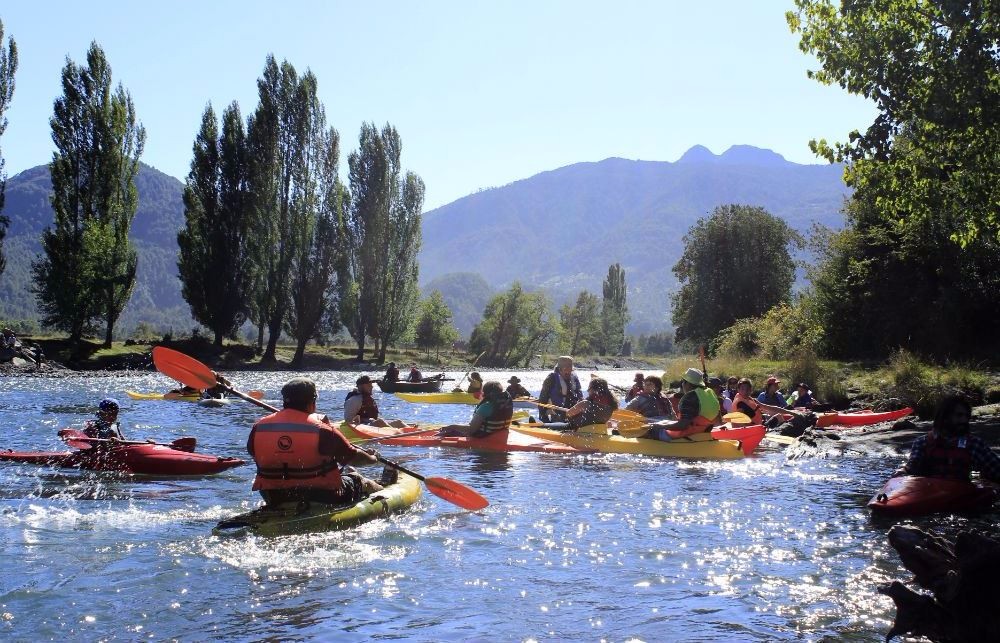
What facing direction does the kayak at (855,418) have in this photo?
to the viewer's right

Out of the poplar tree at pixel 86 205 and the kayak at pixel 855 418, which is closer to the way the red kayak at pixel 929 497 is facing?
the poplar tree

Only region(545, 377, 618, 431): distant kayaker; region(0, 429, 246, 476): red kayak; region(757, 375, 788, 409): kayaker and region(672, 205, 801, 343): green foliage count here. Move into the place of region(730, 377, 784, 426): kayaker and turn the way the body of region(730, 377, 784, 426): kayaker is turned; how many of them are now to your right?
2

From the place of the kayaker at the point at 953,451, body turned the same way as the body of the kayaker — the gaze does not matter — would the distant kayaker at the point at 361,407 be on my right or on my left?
on my right

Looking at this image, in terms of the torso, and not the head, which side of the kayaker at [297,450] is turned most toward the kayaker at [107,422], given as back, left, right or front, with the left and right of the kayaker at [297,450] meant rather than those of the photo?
left

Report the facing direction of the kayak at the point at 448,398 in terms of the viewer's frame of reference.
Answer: facing to the left of the viewer

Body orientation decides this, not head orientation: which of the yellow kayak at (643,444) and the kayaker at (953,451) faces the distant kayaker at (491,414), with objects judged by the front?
the yellow kayak

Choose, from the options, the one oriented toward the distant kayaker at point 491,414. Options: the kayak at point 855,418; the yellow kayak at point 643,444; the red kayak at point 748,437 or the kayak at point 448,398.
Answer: the yellow kayak

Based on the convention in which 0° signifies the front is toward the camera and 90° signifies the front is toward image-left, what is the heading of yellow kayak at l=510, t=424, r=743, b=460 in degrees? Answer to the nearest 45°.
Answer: approximately 90°

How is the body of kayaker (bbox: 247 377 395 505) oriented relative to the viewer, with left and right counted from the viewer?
facing away from the viewer and to the right of the viewer

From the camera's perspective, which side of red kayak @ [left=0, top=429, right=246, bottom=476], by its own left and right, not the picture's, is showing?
right

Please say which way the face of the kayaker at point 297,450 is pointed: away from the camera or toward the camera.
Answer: away from the camera

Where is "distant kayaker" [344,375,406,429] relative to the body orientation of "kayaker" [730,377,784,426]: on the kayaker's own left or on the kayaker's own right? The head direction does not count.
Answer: on the kayaker's own right

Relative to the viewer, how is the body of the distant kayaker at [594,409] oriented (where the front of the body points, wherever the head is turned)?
to the viewer's left
